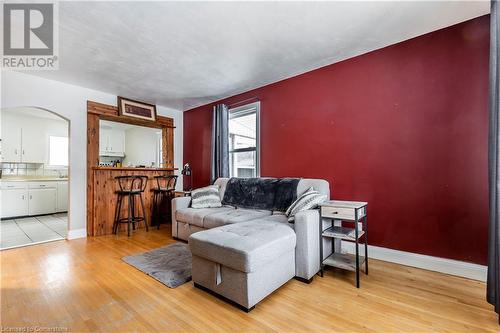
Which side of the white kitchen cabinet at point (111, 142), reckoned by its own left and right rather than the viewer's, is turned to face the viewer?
front

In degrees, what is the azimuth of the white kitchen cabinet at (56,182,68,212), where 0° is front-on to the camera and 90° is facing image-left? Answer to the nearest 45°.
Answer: approximately 0°

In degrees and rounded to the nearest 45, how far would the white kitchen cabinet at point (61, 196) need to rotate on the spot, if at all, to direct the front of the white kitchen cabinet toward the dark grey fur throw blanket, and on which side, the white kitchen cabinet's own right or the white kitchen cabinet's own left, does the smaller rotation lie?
approximately 45° to the white kitchen cabinet's own left

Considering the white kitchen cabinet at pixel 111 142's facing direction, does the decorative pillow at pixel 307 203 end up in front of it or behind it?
in front

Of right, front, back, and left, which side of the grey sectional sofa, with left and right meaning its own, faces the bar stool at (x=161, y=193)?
right

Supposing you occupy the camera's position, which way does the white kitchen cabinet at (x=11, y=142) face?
facing the viewer

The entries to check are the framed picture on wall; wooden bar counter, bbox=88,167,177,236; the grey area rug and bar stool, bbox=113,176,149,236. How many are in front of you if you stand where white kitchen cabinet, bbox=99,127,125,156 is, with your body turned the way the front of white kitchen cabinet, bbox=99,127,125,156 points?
4

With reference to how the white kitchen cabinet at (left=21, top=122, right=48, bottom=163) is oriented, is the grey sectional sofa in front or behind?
in front

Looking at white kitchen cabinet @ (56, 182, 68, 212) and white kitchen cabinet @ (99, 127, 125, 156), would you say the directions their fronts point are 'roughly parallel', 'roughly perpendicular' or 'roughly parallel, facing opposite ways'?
roughly parallel

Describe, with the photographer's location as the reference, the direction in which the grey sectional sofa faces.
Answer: facing the viewer and to the left of the viewer

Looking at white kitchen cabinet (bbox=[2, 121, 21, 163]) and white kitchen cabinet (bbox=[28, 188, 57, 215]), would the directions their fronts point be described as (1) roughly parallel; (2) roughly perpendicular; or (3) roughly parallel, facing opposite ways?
roughly parallel
